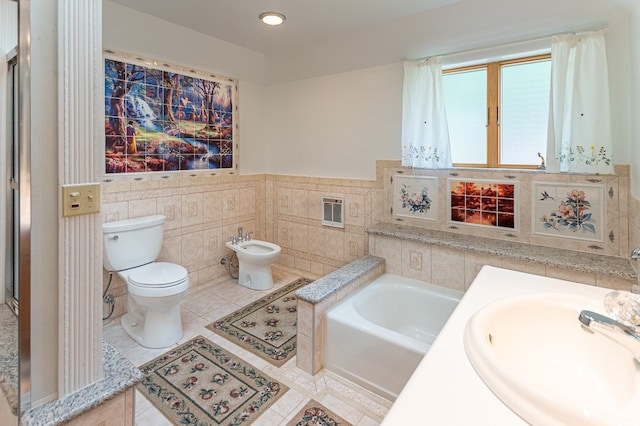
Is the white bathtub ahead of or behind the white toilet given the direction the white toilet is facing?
ahead

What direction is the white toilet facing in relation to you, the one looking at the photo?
facing the viewer and to the right of the viewer

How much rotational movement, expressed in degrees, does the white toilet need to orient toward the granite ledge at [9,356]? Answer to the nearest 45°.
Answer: approximately 45° to its right

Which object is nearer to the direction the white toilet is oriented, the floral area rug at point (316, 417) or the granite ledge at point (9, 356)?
the floral area rug

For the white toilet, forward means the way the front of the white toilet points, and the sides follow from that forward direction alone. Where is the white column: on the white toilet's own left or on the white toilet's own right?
on the white toilet's own right

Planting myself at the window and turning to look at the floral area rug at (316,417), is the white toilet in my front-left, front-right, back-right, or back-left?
front-right

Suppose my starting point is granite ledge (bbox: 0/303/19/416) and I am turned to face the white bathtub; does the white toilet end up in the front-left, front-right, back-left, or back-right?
front-left

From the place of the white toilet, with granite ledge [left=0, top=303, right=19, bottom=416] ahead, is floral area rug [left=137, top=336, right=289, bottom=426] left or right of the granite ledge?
left

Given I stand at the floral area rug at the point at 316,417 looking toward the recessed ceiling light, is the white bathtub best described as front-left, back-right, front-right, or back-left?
front-right
